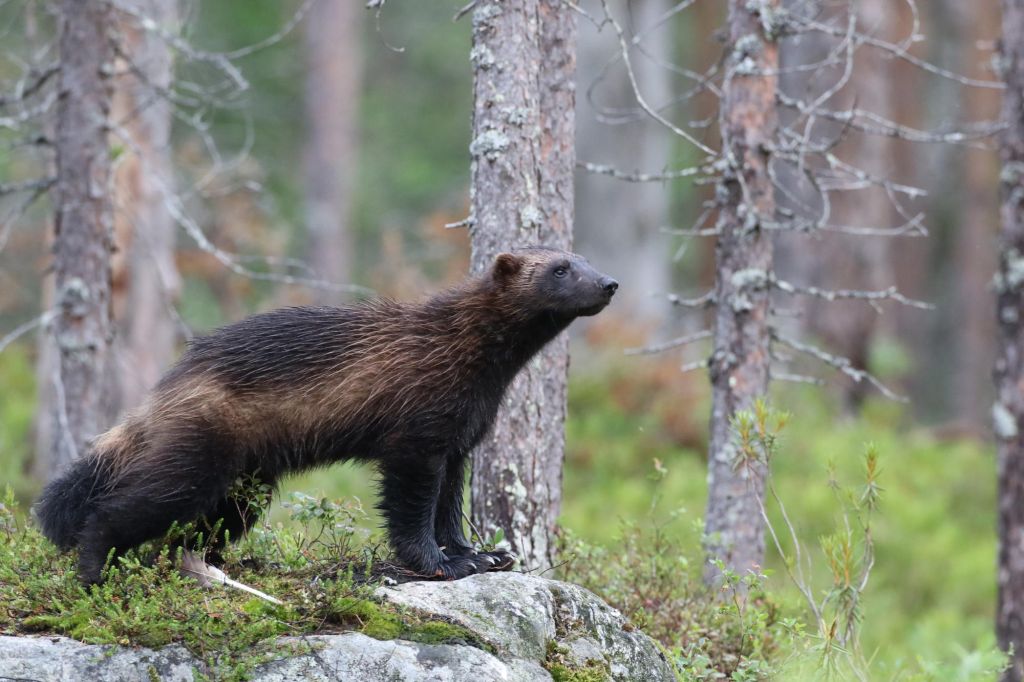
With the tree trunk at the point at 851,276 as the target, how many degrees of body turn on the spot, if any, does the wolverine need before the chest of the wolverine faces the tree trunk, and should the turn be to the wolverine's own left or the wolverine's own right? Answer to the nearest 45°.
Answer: approximately 45° to the wolverine's own left

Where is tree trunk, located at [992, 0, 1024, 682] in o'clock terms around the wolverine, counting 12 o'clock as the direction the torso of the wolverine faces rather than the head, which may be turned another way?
The tree trunk is roughly at 11 o'clock from the wolverine.

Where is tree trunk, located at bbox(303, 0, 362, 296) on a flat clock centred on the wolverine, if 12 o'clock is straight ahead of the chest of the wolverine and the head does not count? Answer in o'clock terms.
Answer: The tree trunk is roughly at 9 o'clock from the wolverine.

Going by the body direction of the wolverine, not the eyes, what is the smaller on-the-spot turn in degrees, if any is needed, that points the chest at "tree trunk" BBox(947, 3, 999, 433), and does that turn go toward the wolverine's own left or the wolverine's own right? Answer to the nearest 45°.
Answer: approximately 45° to the wolverine's own left

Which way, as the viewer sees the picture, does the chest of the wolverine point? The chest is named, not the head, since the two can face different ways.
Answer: to the viewer's right

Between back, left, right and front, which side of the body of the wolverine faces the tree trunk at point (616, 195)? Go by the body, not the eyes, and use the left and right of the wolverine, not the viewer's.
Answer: left

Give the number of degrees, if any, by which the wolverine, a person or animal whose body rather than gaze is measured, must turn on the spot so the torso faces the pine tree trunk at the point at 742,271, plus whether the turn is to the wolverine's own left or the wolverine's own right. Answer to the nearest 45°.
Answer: approximately 45° to the wolverine's own left
